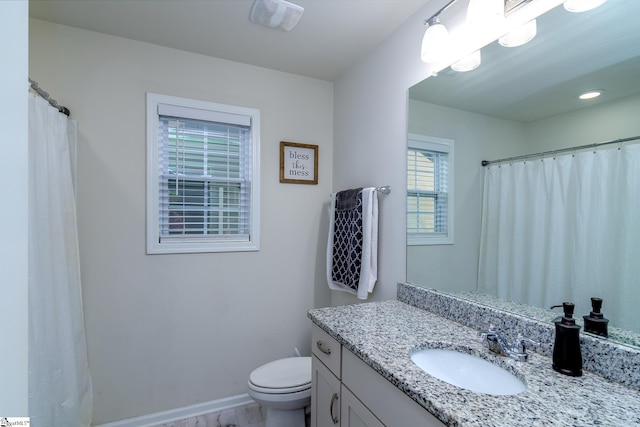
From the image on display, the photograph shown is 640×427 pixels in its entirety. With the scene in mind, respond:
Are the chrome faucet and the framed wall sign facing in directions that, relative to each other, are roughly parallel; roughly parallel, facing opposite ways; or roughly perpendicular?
roughly perpendicular

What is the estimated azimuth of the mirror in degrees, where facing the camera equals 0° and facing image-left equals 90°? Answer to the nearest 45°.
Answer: approximately 45°

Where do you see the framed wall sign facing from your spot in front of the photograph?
facing the viewer

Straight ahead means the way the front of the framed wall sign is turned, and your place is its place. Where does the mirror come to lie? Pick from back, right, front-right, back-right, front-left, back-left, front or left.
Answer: front-left

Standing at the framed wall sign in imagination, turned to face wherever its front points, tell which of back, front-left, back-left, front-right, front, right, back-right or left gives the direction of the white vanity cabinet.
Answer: front

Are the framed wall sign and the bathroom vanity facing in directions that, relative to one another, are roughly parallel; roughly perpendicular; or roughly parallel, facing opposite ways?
roughly perpendicular

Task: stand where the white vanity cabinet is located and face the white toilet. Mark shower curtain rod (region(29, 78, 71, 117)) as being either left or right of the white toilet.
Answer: left

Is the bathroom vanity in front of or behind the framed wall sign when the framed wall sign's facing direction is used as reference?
in front

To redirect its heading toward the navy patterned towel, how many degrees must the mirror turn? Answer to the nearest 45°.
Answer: approximately 45° to its right

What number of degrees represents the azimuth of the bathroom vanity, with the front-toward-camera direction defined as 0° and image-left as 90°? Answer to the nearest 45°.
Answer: approximately 45°

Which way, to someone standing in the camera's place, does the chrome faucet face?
facing the viewer and to the left of the viewer

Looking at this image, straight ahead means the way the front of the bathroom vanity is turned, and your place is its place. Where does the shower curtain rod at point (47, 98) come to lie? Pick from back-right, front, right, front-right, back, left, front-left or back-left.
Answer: front-right
